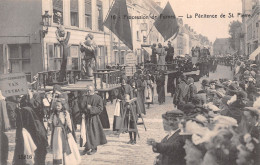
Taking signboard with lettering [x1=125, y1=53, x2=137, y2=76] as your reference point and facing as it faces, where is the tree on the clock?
The tree is roughly at 7 o'clock from the signboard with lettering.

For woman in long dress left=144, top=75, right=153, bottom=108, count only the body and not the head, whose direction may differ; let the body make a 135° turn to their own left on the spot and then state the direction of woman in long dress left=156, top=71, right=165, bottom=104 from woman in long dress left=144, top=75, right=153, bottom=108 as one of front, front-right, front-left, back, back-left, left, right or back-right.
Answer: front

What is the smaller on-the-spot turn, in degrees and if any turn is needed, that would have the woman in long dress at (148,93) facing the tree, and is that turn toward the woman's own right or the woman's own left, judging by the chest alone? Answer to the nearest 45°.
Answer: approximately 135° to the woman's own left

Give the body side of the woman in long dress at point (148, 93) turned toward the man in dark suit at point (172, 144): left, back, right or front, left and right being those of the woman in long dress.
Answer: front

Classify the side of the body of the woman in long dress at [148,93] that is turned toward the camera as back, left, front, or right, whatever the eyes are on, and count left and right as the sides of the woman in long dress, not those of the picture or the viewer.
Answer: front

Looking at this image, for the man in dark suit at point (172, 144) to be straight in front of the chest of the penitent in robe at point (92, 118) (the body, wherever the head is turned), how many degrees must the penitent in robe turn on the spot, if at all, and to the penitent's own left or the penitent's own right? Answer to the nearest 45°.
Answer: approximately 45° to the penitent's own left

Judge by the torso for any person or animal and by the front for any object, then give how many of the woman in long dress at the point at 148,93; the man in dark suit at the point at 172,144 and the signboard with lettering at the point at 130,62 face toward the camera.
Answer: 2

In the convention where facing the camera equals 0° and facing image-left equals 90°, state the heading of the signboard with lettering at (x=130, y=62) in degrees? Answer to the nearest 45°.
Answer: approximately 0°
